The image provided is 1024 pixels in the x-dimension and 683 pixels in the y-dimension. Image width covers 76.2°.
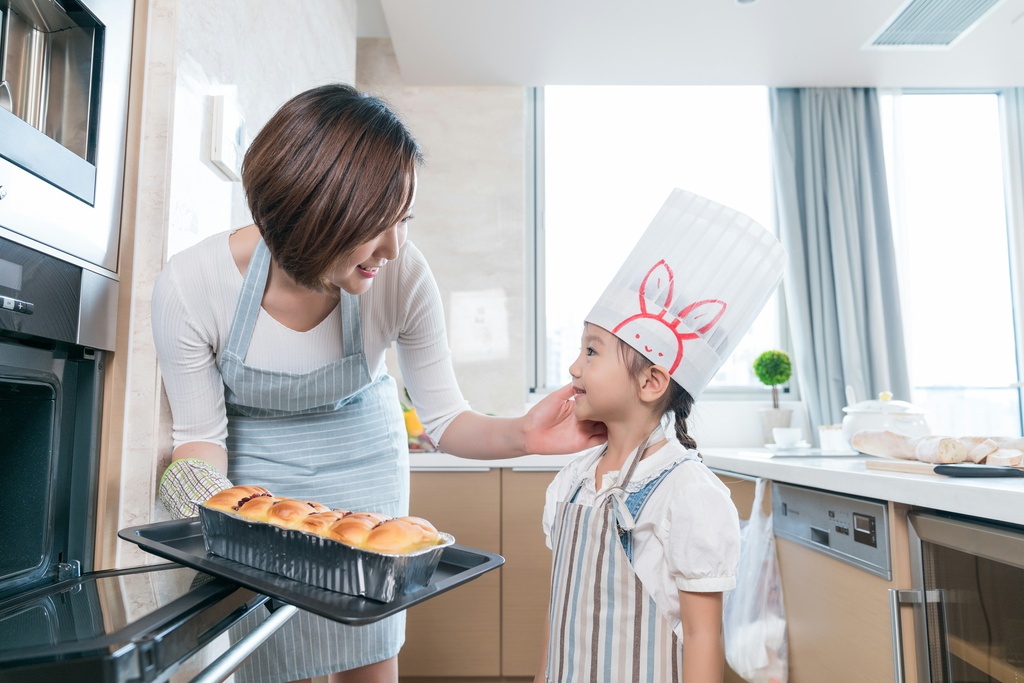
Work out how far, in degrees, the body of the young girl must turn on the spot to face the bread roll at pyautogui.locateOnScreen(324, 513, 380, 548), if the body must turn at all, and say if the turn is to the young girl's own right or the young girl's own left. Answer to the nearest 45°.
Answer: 0° — they already face it

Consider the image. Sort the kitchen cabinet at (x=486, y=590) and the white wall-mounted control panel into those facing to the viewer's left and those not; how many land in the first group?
0

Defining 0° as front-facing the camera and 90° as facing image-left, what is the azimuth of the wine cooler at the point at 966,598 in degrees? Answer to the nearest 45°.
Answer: approximately 45°

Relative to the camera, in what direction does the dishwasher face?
facing the viewer and to the left of the viewer

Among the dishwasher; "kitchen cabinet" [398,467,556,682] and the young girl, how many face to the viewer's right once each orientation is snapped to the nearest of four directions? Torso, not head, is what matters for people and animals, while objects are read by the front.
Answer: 0

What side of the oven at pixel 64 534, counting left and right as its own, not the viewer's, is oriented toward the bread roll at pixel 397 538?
front

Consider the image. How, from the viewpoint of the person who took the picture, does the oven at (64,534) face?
facing the viewer and to the right of the viewer

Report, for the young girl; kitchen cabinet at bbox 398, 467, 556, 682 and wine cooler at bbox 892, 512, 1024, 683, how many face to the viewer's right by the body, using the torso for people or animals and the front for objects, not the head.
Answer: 0

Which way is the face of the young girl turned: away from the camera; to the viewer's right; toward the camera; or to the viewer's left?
to the viewer's left

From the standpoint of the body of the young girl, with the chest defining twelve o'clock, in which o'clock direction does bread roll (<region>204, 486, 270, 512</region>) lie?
The bread roll is roughly at 12 o'clock from the young girl.

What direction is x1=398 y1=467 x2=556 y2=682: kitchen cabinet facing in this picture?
toward the camera

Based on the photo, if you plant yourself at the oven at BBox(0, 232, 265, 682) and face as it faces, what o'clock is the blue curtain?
The blue curtain is roughly at 10 o'clock from the oven.

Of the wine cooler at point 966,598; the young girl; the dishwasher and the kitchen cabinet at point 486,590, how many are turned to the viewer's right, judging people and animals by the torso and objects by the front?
0

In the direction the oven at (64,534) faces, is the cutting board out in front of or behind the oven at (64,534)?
in front

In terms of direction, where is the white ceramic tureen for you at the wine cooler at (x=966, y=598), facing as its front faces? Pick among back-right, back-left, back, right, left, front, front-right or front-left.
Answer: back-right

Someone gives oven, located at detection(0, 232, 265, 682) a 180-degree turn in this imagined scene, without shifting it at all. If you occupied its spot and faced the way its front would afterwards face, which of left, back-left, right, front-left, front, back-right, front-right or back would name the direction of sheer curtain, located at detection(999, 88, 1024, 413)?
back-right
